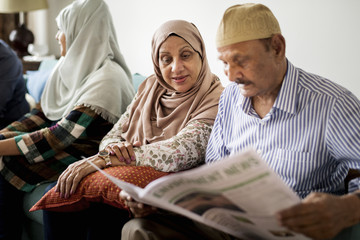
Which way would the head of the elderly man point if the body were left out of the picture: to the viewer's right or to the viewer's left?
to the viewer's left

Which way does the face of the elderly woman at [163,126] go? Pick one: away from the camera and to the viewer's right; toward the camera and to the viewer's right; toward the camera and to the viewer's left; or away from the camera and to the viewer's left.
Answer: toward the camera and to the viewer's right

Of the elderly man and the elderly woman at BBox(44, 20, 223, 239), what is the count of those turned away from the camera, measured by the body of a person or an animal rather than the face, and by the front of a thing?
0

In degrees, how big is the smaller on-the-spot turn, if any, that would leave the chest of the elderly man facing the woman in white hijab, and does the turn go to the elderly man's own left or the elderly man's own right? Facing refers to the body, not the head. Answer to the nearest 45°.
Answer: approximately 90° to the elderly man's own right

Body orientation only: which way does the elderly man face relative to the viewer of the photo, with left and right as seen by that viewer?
facing the viewer and to the left of the viewer

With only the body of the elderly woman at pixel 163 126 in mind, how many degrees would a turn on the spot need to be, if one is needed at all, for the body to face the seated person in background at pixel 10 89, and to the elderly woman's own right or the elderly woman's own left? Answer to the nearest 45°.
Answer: approximately 90° to the elderly woman's own right

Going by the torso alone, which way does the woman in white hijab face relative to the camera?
to the viewer's left

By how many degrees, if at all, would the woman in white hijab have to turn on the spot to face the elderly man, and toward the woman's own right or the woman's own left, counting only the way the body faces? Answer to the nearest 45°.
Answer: approximately 135° to the woman's own left

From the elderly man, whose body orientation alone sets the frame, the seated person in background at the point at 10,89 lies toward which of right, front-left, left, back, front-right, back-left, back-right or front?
right

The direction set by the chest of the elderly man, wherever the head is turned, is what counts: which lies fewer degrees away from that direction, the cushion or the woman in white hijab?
the cushion
